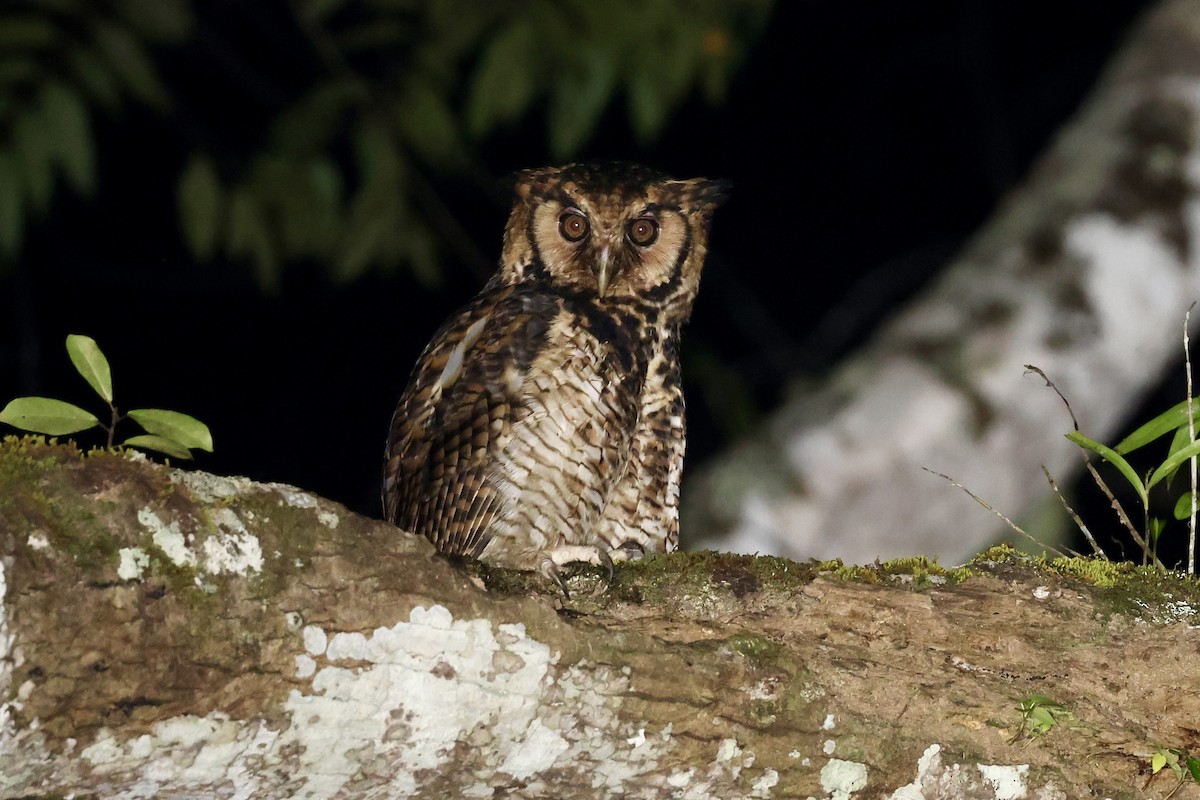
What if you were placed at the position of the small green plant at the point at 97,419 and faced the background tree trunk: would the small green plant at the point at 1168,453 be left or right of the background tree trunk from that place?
right

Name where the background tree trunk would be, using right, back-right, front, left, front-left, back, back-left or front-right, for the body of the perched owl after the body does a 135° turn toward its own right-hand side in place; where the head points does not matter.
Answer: back-right

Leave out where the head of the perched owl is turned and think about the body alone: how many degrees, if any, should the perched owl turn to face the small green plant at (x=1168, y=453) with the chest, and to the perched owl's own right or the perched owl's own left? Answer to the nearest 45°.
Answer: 0° — it already faces it

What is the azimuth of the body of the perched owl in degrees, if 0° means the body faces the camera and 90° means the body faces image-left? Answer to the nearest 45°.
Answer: approximately 315°
